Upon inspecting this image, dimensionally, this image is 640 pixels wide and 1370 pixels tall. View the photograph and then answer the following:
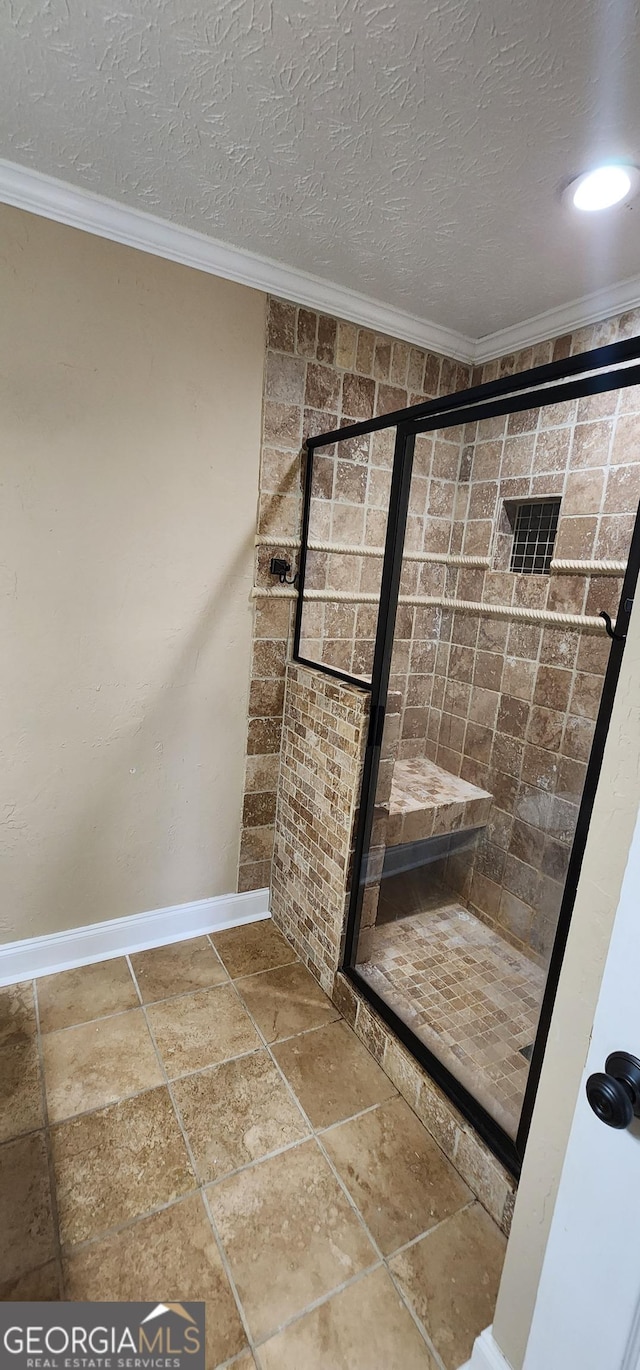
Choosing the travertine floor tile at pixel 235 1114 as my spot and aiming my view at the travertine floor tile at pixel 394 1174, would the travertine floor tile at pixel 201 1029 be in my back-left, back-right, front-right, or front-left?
back-left

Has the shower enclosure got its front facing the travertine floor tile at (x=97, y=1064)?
yes

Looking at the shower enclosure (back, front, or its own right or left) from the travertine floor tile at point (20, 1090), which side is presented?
front

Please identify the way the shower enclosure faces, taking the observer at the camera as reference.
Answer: facing the viewer and to the left of the viewer

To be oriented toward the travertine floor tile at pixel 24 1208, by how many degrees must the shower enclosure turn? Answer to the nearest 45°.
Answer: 0° — it already faces it

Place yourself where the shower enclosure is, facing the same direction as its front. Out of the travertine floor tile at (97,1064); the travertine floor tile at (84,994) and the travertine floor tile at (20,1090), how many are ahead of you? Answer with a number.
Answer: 3
